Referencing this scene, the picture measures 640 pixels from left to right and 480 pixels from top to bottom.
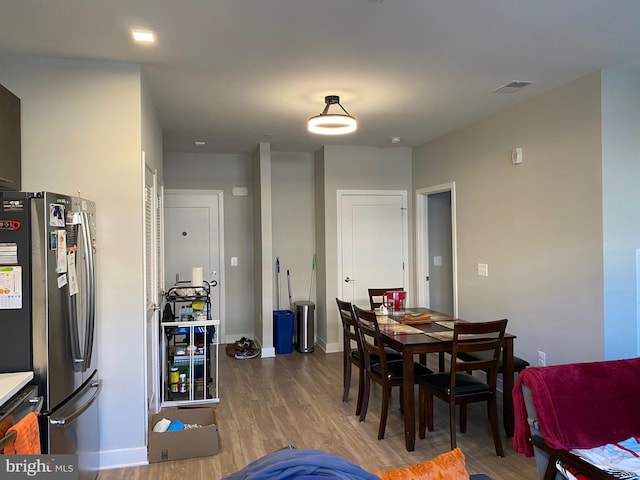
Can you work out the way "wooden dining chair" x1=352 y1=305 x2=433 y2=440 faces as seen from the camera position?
facing away from the viewer and to the right of the viewer

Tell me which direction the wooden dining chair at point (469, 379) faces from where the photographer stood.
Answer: facing away from the viewer and to the left of the viewer

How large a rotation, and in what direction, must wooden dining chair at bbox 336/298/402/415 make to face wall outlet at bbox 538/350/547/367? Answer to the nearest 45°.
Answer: approximately 45° to its right

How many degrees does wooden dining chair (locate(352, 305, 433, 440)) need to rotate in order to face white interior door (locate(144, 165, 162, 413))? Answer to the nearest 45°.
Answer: approximately 135° to its left

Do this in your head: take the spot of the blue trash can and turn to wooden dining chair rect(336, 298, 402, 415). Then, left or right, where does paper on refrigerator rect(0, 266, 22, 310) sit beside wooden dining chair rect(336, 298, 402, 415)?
right

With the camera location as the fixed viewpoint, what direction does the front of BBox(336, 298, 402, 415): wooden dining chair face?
facing away from the viewer and to the right of the viewer

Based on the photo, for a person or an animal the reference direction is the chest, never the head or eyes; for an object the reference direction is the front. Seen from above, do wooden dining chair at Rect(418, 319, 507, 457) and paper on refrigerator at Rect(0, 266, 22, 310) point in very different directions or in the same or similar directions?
very different directions

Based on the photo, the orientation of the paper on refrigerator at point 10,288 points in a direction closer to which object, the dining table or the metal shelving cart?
the dining table

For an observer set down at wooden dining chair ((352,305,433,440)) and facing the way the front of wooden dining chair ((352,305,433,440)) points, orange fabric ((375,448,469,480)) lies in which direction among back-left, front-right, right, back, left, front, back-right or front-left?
back-right

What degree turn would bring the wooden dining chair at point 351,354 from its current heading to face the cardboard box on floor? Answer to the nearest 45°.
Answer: approximately 180°

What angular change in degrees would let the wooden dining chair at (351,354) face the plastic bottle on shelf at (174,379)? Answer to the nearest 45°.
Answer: approximately 135° to its left
